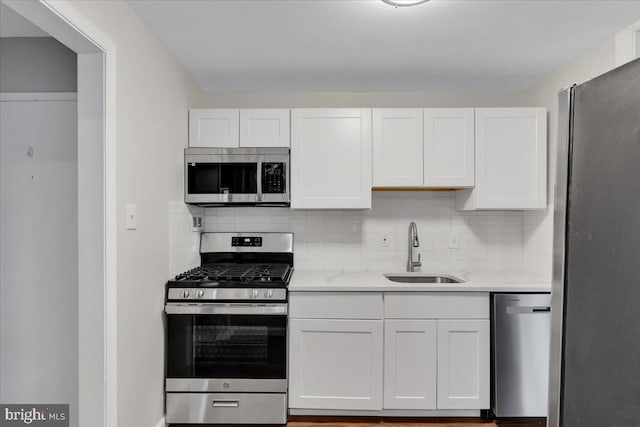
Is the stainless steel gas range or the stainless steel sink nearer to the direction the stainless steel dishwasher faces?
the stainless steel gas range

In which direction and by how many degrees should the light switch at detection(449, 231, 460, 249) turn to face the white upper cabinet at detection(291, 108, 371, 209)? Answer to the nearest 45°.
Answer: approximately 45° to its right

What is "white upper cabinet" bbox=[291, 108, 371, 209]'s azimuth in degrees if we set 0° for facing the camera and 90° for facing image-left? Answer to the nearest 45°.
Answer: approximately 0°

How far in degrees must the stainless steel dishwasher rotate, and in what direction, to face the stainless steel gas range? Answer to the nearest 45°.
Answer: approximately 45° to its right

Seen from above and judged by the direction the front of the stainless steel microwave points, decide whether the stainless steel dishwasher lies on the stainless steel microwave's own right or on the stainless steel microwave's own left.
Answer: on the stainless steel microwave's own left

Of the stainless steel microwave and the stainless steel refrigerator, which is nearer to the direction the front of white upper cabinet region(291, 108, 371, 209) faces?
the stainless steel refrigerator

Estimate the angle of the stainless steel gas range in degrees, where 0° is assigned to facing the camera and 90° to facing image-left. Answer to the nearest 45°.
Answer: approximately 0°
